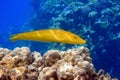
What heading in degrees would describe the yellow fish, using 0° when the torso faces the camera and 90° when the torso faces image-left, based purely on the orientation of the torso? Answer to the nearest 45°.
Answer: approximately 270°
